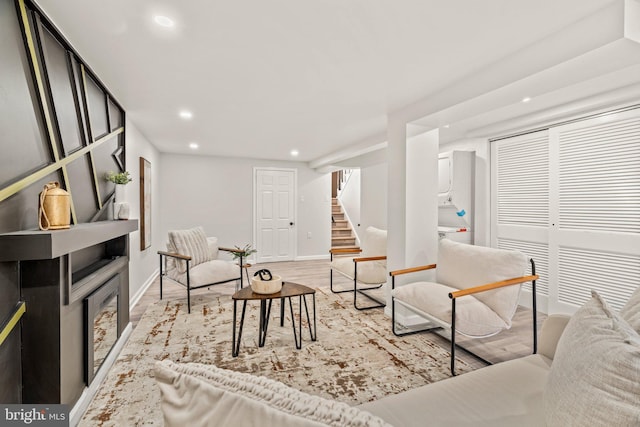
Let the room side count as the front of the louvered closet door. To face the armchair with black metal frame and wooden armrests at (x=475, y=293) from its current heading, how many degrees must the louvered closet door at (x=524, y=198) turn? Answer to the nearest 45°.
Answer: approximately 45° to its left

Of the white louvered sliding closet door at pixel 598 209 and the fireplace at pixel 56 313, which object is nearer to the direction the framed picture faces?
the white louvered sliding closet door

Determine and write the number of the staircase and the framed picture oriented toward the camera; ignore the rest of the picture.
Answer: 1

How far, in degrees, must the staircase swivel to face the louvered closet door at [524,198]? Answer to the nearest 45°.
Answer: approximately 45° to its left

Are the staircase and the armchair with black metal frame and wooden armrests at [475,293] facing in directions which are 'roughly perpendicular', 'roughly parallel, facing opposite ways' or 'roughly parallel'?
roughly perpendicular

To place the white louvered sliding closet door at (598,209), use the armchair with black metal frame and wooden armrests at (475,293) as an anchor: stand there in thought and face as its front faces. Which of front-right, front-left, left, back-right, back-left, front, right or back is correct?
back

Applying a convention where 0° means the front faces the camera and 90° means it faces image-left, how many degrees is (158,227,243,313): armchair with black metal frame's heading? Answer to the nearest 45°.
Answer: approximately 315°

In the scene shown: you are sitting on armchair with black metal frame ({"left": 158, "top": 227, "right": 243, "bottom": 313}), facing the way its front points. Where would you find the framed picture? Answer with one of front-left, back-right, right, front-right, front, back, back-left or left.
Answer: back

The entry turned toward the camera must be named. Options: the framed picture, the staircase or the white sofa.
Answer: the staircase

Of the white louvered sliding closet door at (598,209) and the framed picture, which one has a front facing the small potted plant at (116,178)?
the white louvered sliding closet door

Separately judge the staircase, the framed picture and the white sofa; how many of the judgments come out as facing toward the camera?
1

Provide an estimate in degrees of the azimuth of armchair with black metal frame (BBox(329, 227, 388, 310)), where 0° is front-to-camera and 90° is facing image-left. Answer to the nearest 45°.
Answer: approximately 45°

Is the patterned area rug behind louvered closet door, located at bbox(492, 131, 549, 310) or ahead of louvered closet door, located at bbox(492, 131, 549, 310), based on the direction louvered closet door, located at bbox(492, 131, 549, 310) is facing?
ahead

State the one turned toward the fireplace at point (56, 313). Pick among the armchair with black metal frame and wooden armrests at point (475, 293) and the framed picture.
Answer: the armchair with black metal frame and wooden armrests

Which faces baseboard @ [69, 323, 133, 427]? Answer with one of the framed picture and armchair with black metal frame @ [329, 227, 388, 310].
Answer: the armchair with black metal frame

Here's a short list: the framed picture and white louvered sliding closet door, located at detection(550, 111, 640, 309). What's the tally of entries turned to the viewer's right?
1
